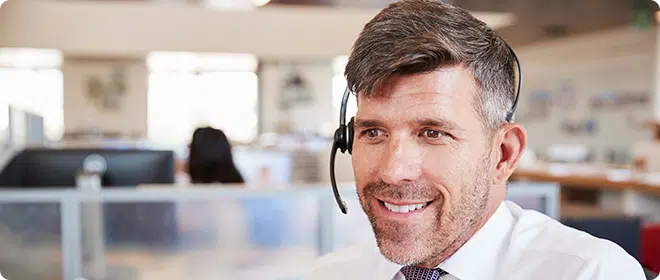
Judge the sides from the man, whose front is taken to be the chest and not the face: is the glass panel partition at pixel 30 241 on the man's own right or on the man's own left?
on the man's own right

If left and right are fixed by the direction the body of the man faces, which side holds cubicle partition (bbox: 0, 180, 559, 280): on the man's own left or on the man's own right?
on the man's own right

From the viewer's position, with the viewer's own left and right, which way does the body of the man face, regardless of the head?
facing the viewer and to the left of the viewer

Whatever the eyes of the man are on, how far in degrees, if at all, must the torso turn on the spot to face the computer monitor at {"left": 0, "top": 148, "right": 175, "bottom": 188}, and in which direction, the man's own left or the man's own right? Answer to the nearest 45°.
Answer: approximately 90° to the man's own right

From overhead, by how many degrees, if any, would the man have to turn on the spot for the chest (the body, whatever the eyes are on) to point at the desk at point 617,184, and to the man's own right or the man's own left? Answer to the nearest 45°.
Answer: approximately 135° to the man's own right
